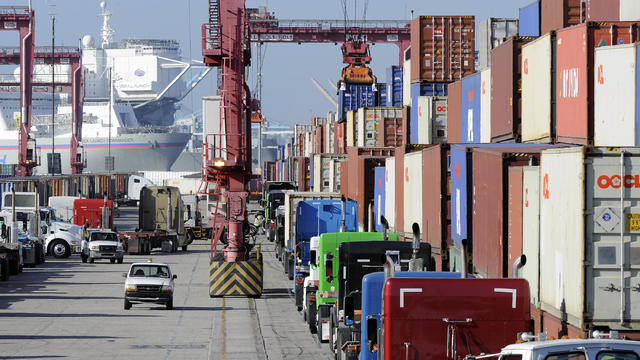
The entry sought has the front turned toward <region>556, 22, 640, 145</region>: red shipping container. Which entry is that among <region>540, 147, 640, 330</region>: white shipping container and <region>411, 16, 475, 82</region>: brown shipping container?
<region>411, 16, 475, 82</region>: brown shipping container

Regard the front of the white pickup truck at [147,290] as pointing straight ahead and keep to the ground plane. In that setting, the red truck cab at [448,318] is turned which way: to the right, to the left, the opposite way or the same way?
the opposite way

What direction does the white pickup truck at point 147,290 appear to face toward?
toward the camera

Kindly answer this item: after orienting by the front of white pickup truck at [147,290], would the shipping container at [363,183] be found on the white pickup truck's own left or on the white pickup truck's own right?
on the white pickup truck's own left

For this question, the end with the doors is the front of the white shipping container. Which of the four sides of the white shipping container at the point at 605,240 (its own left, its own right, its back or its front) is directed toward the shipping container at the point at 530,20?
back

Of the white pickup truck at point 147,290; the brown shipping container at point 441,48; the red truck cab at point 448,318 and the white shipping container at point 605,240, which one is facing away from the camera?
the red truck cab

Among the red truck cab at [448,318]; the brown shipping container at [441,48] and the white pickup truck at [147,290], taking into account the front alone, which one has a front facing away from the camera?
the red truck cab

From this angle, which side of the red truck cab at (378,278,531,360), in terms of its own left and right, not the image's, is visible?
back

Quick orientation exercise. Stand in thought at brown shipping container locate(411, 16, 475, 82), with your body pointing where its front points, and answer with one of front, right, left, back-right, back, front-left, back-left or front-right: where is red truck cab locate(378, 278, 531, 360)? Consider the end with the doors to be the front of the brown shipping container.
front

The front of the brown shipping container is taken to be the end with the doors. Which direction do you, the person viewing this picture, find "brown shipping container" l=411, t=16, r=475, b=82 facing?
facing the viewer

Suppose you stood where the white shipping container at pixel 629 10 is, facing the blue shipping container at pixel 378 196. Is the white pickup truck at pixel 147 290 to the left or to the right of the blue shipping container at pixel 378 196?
left

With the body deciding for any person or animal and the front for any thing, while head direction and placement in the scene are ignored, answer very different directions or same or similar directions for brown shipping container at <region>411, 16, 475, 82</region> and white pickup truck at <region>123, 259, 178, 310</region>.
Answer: same or similar directions

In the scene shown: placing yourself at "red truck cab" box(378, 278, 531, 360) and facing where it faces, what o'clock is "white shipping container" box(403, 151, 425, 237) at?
The white shipping container is roughly at 12 o'clock from the red truck cab.

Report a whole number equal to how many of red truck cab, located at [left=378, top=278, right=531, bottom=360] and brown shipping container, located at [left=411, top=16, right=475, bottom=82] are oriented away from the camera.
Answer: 1

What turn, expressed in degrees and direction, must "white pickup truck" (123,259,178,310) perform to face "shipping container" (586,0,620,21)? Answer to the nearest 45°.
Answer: approximately 45° to its left

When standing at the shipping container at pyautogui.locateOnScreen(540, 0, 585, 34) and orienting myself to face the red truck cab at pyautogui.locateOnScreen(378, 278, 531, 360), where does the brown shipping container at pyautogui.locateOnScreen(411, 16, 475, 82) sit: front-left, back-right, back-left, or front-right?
back-right
